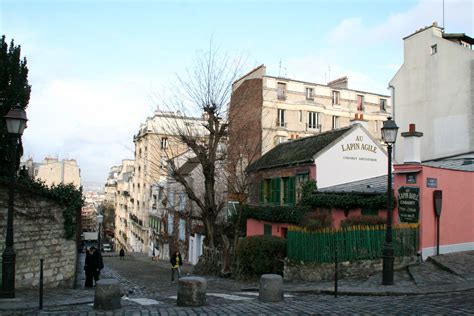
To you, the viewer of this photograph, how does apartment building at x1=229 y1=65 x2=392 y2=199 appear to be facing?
facing the viewer and to the right of the viewer

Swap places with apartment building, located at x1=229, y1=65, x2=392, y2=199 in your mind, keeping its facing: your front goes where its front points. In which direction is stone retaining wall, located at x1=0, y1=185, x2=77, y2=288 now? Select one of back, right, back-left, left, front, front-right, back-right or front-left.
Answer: front-right

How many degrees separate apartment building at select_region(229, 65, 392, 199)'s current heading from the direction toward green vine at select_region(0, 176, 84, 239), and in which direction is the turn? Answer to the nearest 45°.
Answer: approximately 45° to its right

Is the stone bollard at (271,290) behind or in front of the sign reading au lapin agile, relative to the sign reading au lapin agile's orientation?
in front

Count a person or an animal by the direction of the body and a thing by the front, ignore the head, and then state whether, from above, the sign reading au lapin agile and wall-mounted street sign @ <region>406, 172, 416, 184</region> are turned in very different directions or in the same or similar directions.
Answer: same or similar directions

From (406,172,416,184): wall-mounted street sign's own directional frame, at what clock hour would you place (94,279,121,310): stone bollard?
The stone bollard is roughly at 1 o'clock from the wall-mounted street sign.

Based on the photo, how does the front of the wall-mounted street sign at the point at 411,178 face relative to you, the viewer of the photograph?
facing the viewer

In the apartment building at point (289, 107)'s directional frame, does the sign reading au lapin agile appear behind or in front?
in front

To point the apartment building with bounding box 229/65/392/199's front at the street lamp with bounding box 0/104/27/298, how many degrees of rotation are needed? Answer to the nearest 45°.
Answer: approximately 45° to its right

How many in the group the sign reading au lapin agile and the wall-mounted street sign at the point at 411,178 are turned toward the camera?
2

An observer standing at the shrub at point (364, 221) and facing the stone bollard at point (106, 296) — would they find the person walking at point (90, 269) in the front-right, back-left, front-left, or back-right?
front-right

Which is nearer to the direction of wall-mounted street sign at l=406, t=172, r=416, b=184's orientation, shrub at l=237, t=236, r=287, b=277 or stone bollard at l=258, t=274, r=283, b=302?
the stone bollard
